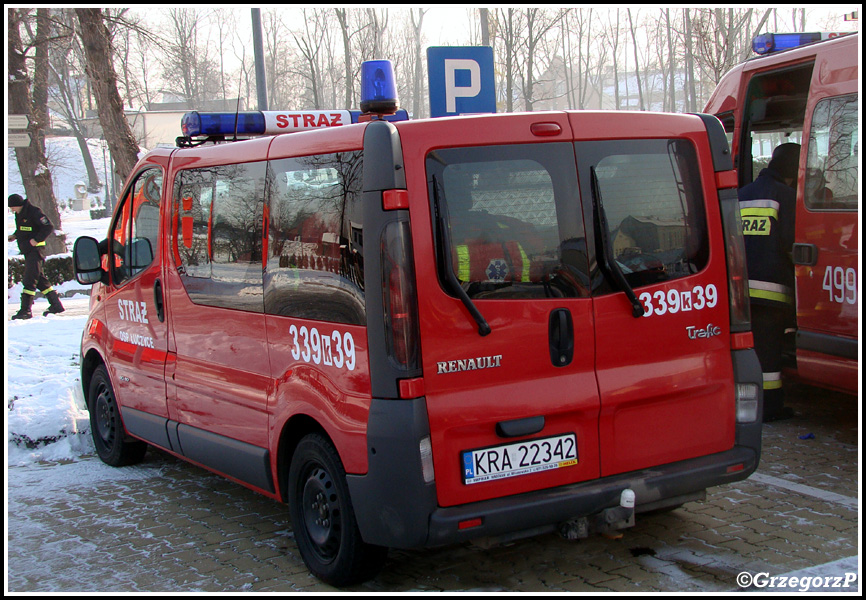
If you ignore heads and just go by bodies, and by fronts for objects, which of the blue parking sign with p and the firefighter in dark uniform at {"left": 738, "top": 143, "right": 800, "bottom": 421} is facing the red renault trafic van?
the blue parking sign with p

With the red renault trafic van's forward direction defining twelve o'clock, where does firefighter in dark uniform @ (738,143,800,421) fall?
The firefighter in dark uniform is roughly at 3 o'clock from the red renault trafic van.

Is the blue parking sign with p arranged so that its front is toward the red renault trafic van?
yes

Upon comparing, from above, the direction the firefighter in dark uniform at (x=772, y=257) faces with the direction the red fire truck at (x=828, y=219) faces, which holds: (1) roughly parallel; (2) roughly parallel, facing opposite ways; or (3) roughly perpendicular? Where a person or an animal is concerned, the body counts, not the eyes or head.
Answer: roughly perpendicular

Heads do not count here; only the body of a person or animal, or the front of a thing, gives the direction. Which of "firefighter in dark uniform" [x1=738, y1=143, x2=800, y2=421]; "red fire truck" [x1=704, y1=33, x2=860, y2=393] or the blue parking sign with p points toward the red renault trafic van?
the blue parking sign with p

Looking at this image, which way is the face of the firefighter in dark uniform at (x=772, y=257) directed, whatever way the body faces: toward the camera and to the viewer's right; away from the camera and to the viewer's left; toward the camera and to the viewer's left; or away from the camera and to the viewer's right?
away from the camera and to the viewer's right

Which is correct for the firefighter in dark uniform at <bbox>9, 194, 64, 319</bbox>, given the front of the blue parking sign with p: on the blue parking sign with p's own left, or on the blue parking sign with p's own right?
on the blue parking sign with p's own right

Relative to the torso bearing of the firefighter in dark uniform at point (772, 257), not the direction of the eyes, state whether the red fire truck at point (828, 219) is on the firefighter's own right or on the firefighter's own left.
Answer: on the firefighter's own right

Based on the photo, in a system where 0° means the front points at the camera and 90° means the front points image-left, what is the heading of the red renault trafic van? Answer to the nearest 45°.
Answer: approximately 135°

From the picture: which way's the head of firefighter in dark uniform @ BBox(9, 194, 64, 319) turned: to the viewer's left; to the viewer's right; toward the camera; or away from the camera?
to the viewer's left

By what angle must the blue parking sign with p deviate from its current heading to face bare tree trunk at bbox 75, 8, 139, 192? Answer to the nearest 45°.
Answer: approximately 135° to its right

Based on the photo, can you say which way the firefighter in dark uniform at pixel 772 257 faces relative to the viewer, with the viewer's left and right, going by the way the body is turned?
facing away from the viewer and to the right of the viewer
